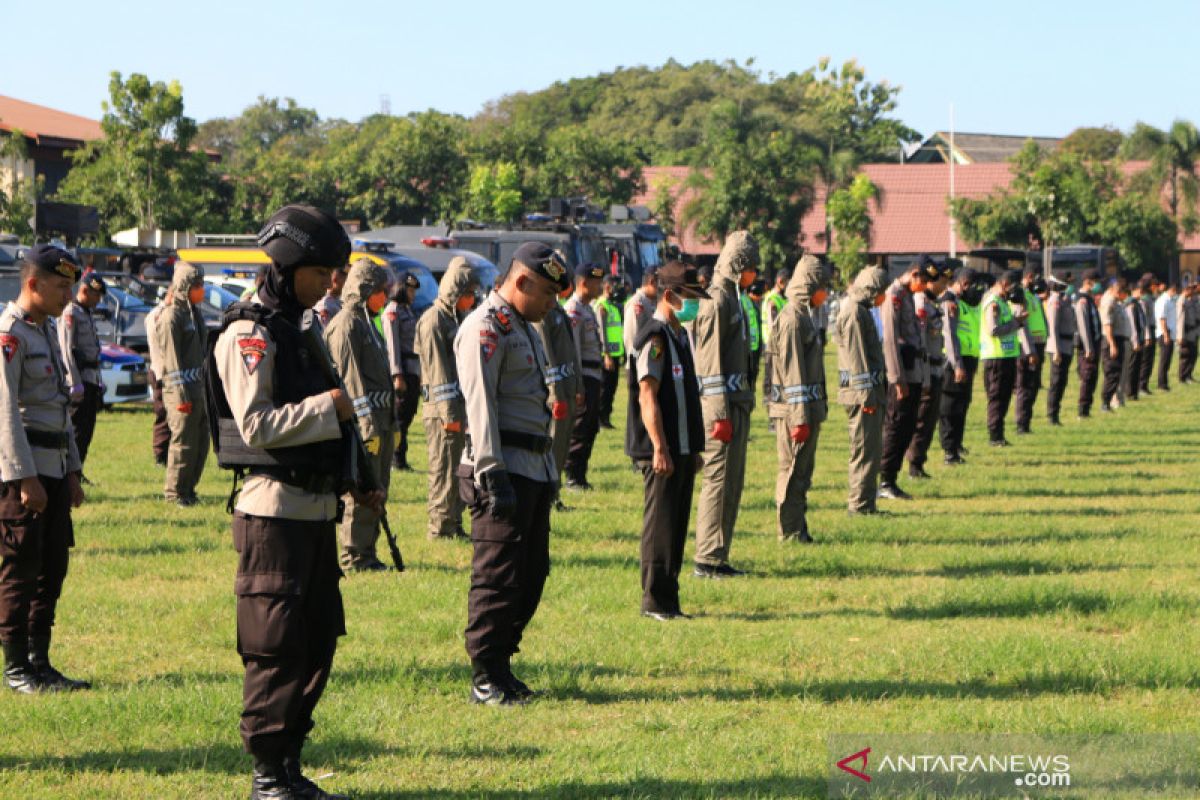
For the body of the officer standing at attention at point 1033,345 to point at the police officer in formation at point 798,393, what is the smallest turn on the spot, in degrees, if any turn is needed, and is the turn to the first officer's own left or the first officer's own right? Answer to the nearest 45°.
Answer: approximately 45° to the first officer's own right

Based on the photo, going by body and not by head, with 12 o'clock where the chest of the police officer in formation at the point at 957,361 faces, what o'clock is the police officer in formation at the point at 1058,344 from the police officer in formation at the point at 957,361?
the police officer in formation at the point at 1058,344 is roughly at 8 o'clock from the police officer in formation at the point at 957,361.

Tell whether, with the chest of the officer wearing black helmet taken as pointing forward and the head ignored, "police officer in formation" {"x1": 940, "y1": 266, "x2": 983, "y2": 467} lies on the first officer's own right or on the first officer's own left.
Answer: on the first officer's own left

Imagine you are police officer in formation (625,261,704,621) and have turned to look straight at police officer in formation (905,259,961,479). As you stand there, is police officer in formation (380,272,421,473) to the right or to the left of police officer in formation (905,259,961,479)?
left

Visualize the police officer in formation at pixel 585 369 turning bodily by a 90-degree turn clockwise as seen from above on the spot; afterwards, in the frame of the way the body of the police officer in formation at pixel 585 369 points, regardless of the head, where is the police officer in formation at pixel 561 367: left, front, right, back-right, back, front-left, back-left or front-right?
front

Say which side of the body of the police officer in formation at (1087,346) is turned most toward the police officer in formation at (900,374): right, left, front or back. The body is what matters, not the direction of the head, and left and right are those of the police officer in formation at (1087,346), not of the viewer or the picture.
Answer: right

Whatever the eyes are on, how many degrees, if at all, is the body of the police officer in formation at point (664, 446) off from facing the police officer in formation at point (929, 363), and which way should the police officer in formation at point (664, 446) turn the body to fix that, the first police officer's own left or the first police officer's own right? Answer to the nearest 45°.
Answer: approximately 90° to the first police officer's own left

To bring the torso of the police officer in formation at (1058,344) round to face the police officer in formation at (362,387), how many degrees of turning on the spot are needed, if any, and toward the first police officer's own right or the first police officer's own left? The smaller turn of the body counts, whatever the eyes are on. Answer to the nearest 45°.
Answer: approximately 90° to the first police officer's own right
